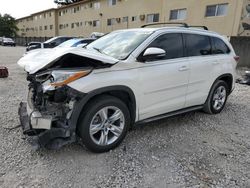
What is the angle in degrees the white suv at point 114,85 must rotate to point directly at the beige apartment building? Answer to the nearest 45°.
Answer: approximately 135° to its right

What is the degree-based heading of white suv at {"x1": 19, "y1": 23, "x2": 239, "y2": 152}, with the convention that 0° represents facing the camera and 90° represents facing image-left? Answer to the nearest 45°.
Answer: approximately 45°
